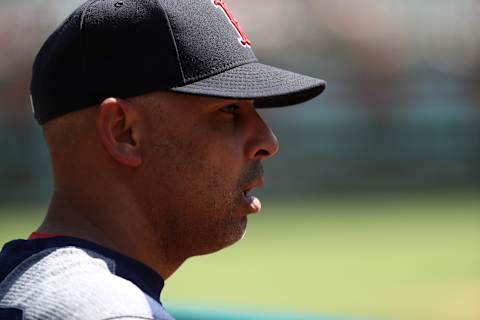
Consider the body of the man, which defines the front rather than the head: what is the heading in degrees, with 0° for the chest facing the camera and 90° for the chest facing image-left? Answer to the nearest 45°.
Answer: approximately 270°
